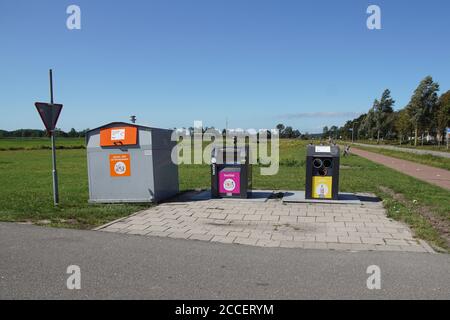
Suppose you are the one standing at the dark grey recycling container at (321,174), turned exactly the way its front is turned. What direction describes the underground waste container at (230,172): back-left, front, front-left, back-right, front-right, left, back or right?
right

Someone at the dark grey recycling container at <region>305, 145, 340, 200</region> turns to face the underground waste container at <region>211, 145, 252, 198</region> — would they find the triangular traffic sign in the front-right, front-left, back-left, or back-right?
front-left

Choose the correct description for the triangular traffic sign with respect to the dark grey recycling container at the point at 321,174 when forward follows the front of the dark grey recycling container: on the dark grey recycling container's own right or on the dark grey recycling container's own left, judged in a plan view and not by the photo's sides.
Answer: on the dark grey recycling container's own right

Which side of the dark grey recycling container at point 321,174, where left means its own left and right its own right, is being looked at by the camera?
front

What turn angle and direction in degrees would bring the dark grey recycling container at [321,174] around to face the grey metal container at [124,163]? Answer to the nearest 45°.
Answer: approximately 90° to its right
